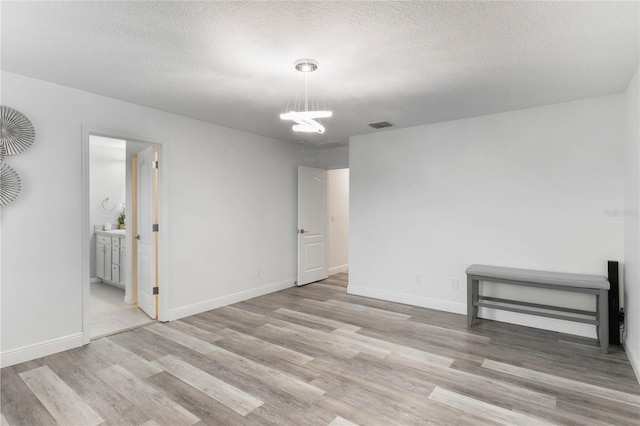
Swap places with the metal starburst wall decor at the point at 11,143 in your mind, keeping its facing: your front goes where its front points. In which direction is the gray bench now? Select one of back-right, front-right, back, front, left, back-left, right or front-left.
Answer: front-left

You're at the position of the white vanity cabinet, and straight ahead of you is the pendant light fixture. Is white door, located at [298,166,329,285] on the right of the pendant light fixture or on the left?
left

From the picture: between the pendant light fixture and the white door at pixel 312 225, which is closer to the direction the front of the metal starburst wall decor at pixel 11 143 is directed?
the pendant light fixture

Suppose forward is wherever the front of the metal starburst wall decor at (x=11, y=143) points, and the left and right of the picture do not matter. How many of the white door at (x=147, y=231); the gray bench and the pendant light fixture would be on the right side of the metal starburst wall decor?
0

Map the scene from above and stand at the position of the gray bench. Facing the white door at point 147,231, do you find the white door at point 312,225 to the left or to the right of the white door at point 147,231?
right

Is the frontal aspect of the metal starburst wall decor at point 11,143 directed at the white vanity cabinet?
no

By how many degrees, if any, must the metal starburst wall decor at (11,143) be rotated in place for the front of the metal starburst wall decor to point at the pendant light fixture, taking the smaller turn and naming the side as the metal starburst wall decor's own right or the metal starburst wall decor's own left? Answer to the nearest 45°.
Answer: approximately 45° to the metal starburst wall decor's own left

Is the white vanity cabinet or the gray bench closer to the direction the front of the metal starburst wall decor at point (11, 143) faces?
the gray bench

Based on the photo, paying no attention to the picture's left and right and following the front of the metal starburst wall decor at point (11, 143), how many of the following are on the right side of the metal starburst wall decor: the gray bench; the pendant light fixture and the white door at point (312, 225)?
0

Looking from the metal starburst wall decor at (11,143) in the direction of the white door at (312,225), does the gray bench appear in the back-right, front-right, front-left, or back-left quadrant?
front-right

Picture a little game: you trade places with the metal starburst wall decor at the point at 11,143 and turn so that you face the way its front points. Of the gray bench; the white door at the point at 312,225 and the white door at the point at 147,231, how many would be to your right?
0

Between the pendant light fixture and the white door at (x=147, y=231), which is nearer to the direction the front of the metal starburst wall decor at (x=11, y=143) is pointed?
the pendant light fixture

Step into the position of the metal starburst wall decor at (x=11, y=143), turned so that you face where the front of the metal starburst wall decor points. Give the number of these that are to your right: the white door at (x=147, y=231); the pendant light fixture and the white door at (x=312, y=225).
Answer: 0

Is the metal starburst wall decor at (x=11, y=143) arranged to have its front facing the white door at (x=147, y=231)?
no

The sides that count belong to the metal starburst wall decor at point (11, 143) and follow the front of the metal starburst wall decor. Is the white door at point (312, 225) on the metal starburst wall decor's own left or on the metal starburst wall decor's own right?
on the metal starburst wall decor's own left
